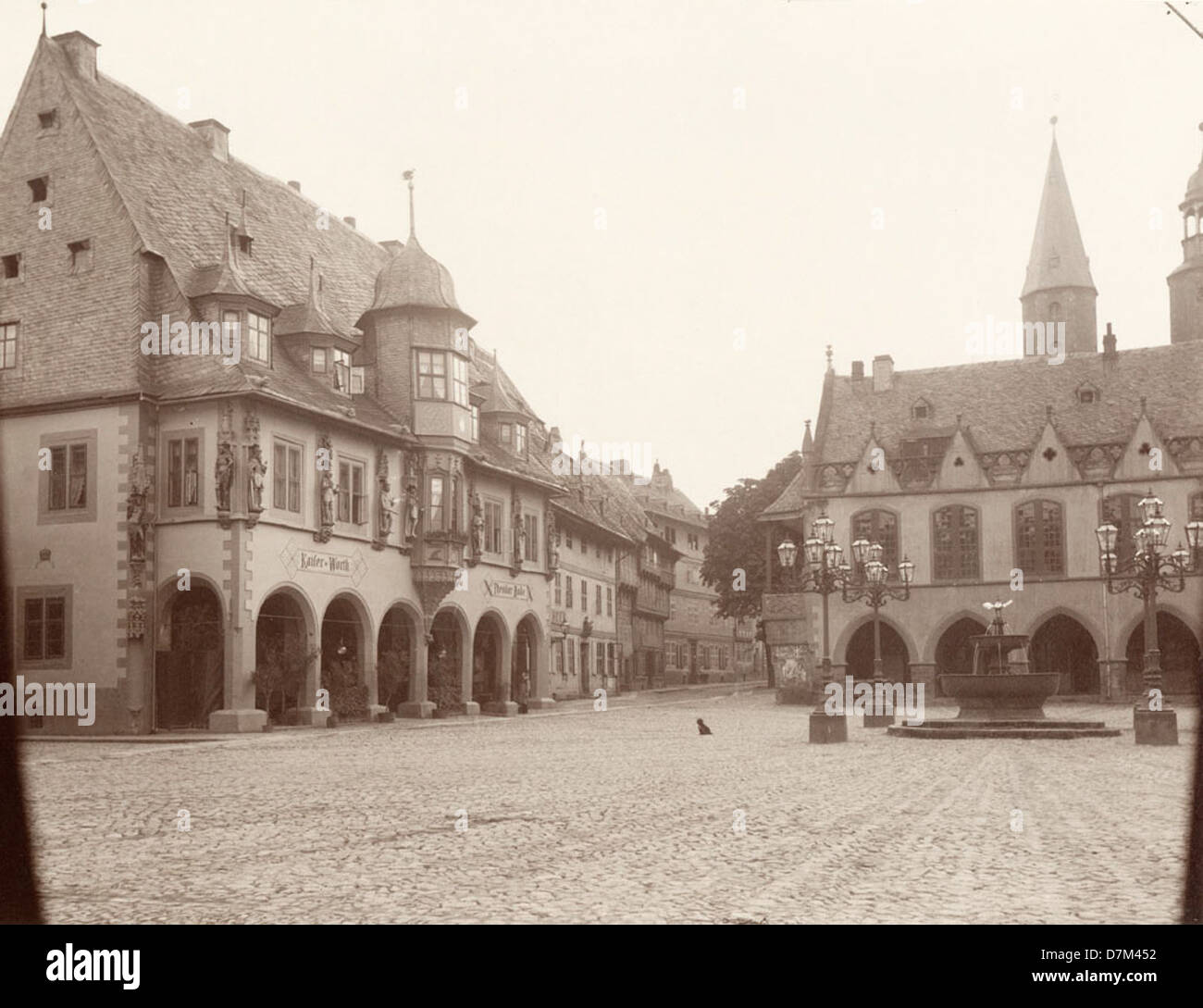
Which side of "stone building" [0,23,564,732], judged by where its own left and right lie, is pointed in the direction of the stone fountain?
front

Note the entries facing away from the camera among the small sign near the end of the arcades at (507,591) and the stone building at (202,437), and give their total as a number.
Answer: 0

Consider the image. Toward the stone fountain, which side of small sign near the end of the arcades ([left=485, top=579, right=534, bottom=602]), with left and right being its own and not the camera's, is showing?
front

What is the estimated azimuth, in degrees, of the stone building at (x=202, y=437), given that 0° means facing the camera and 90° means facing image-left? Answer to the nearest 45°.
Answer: approximately 315°

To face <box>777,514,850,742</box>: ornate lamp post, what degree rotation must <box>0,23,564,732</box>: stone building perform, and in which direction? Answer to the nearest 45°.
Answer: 0° — it already faces it

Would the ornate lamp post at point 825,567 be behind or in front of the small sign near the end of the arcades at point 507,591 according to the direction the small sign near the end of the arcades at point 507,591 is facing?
in front

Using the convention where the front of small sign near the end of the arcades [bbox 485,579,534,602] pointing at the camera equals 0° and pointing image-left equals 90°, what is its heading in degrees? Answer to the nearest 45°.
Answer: approximately 315°
